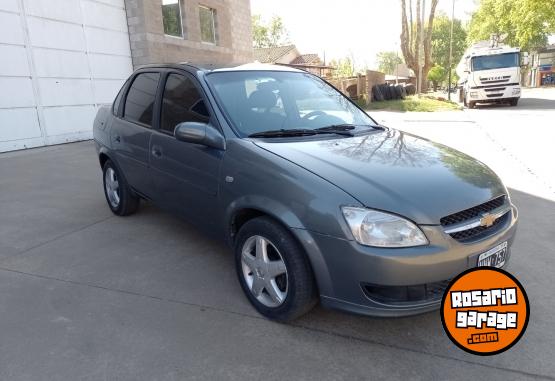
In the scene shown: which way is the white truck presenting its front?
toward the camera

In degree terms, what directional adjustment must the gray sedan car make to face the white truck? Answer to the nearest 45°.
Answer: approximately 90° to its left

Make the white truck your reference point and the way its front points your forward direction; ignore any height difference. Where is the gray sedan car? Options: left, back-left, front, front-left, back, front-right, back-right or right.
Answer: front

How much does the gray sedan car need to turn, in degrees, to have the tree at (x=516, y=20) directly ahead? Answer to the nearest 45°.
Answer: approximately 90° to its left

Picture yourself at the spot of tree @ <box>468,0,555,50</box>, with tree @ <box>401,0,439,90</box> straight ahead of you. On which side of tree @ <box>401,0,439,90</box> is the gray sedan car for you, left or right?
left

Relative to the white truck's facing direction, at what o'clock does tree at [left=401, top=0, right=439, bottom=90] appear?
The tree is roughly at 5 o'clock from the white truck.

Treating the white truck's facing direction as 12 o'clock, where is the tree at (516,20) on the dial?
The tree is roughly at 6 o'clock from the white truck.

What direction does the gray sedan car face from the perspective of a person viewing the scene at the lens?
facing the viewer and to the right of the viewer

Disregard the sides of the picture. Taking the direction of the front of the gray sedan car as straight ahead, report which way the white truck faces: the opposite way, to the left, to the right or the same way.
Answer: to the right

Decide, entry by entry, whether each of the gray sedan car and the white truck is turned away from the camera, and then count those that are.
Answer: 0

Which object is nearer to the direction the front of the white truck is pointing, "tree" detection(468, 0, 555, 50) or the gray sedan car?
the gray sedan car

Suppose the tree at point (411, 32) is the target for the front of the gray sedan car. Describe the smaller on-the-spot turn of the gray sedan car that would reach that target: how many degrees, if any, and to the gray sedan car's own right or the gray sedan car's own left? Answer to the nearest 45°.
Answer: approximately 135° to the gray sedan car's own left

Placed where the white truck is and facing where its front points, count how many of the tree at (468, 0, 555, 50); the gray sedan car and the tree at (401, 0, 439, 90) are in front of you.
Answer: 1
